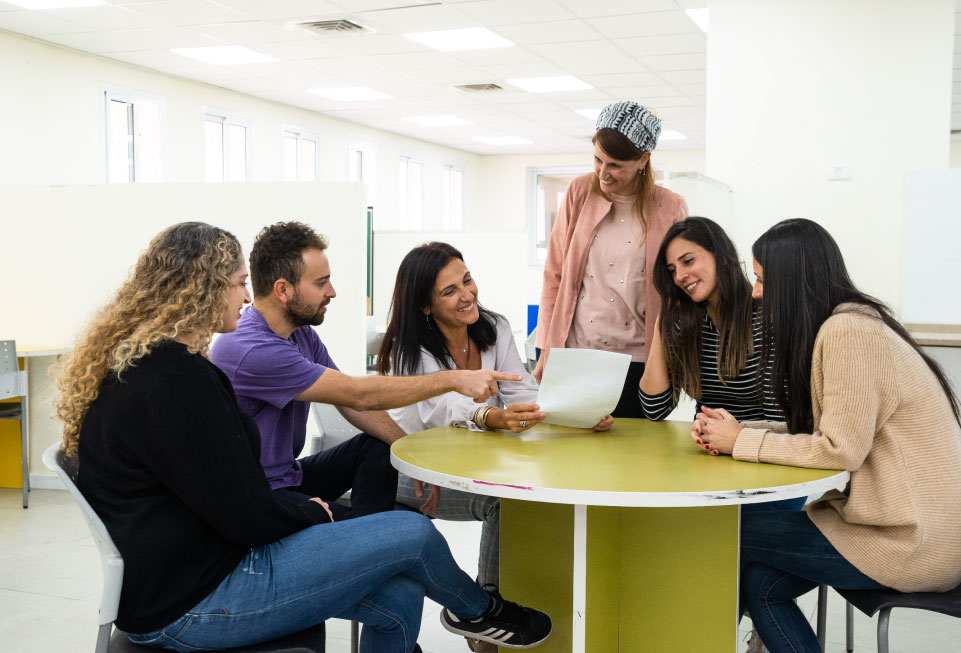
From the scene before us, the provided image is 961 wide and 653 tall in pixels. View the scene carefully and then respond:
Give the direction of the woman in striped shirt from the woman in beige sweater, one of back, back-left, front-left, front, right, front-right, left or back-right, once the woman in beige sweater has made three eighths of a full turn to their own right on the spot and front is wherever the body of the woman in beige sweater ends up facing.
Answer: left

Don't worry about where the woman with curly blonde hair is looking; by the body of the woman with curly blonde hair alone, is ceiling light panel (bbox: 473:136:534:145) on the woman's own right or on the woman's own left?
on the woman's own left

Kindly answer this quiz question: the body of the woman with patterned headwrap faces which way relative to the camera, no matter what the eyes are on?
toward the camera

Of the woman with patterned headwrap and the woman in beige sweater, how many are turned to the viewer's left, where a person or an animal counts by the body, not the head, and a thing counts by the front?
1

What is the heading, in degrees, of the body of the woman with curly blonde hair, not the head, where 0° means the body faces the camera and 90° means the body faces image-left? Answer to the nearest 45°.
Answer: approximately 270°

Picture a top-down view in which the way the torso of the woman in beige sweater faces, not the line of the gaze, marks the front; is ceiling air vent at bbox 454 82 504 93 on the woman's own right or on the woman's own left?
on the woman's own right

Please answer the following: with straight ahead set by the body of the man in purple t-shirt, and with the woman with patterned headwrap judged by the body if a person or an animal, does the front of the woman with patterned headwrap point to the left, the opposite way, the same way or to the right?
to the right

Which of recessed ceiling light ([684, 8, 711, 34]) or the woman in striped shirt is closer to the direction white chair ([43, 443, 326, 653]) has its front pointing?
the woman in striped shirt

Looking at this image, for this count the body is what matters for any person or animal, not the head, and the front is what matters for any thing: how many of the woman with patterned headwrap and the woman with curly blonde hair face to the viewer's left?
0

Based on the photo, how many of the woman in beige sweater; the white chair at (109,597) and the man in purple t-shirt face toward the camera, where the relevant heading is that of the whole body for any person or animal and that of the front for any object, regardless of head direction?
0

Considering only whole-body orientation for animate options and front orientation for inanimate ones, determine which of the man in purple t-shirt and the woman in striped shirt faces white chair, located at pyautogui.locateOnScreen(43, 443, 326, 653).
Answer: the woman in striped shirt

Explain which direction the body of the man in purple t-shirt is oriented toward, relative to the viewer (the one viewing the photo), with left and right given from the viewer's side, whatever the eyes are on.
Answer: facing to the right of the viewer

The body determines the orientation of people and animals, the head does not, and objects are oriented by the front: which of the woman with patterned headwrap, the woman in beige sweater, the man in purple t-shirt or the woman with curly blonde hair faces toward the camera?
the woman with patterned headwrap

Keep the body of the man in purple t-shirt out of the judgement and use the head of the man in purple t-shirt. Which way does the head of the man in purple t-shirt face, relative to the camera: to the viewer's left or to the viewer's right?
to the viewer's right

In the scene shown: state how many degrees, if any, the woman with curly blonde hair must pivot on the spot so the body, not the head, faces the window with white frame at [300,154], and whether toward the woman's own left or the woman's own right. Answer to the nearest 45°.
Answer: approximately 90° to the woman's own left

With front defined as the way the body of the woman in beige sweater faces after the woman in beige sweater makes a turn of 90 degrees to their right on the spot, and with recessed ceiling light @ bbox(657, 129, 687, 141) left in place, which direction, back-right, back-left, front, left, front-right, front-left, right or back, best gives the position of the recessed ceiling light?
front

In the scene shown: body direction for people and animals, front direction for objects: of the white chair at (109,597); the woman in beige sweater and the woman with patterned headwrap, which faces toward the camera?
the woman with patterned headwrap

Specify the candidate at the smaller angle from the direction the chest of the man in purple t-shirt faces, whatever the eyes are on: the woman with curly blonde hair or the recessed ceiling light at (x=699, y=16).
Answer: the recessed ceiling light

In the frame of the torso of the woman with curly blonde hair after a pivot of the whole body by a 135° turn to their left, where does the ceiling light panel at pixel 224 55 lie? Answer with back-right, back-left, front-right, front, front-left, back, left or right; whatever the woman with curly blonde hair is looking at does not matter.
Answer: front-right

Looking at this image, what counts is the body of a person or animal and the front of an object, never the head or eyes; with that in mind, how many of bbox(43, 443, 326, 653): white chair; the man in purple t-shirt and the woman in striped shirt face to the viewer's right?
2
